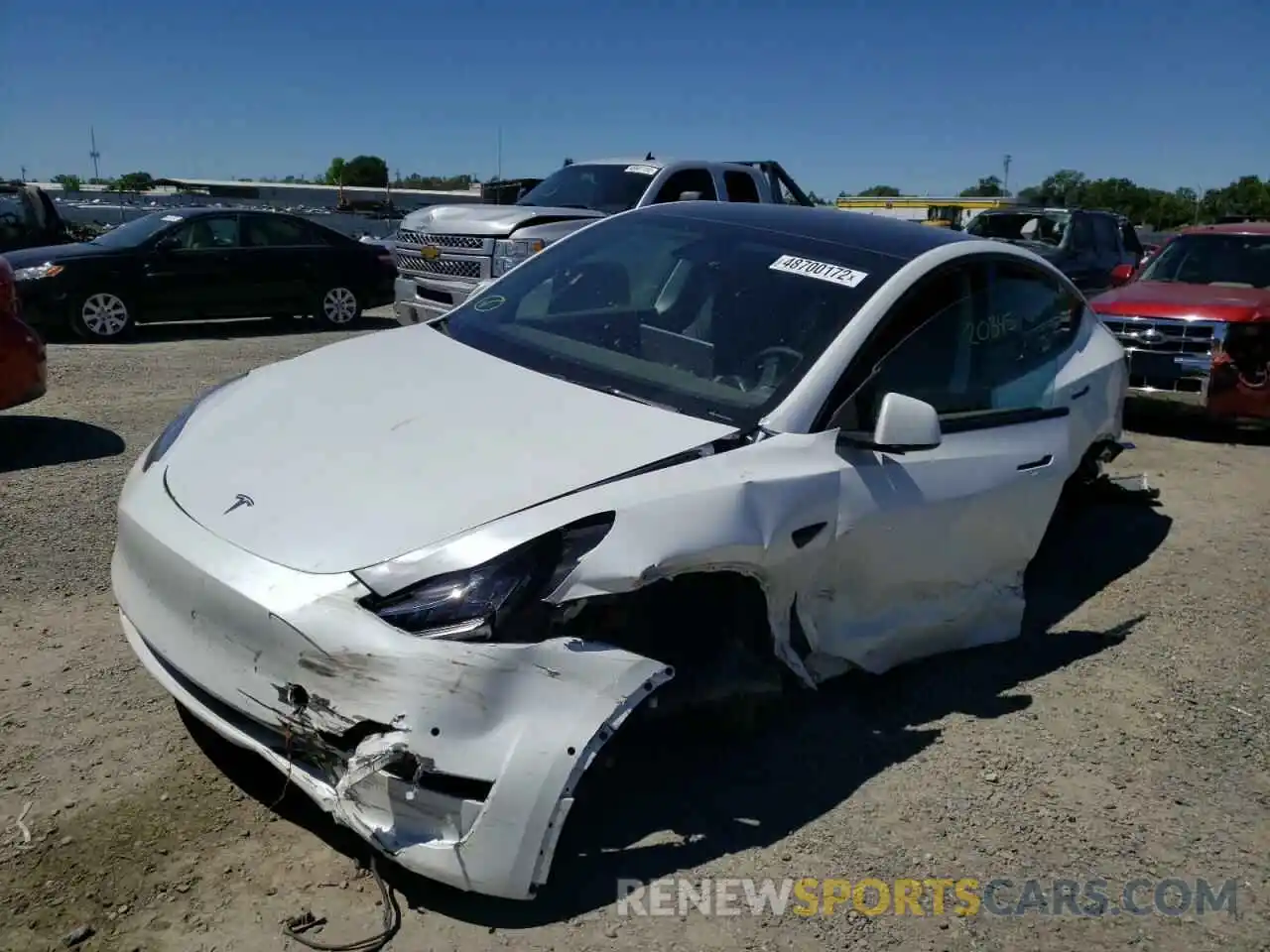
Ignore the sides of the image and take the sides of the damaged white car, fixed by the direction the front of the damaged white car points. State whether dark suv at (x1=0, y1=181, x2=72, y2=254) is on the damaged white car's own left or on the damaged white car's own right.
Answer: on the damaged white car's own right

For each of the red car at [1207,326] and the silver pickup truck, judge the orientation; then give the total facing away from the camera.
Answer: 0

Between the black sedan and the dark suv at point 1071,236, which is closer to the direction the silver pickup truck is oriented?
the black sedan

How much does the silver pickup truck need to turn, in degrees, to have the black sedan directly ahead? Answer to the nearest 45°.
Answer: approximately 45° to its right

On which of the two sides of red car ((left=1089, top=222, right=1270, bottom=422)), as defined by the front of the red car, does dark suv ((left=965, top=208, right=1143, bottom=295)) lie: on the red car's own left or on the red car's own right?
on the red car's own right

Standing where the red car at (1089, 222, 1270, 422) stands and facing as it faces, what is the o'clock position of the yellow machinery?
The yellow machinery is roughly at 4 o'clock from the red car.

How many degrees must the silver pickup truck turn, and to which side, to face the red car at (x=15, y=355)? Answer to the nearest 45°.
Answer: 0° — it already faces it

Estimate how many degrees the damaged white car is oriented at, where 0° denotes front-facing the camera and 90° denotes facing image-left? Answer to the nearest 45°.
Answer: approximately 45°

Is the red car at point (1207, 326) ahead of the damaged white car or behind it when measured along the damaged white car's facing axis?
behind

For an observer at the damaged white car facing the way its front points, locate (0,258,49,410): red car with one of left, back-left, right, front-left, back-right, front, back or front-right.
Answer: right

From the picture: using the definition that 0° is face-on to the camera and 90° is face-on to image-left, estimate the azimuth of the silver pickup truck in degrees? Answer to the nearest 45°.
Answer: approximately 45°

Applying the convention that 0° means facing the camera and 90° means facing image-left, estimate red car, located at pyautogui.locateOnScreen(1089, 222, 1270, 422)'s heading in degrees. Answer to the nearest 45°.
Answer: approximately 45°

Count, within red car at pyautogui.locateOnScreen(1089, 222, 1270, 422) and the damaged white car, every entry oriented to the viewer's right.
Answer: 0
